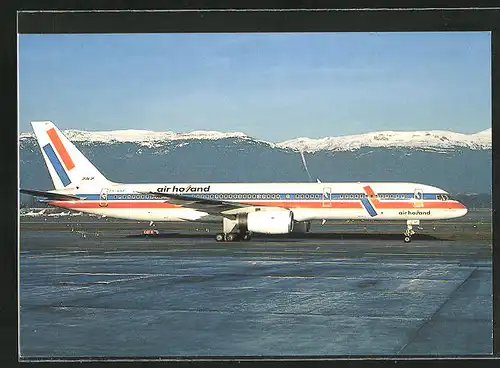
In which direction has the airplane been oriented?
to the viewer's right
